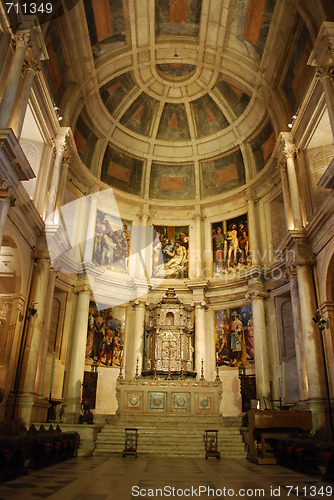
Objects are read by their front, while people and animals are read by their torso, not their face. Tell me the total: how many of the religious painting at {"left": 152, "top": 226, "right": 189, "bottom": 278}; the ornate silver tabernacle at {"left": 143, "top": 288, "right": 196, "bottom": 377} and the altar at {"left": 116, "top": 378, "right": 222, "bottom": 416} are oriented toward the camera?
3

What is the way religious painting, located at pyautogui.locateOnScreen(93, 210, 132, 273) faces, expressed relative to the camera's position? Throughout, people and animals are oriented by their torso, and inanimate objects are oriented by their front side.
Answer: facing the viewer and to the right of the viewer

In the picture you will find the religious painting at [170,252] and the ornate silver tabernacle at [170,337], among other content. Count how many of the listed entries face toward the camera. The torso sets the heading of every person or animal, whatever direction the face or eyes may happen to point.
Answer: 2

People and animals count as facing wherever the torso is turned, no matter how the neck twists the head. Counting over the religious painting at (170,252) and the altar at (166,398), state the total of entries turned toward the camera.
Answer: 2

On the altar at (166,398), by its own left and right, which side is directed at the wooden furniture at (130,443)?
front

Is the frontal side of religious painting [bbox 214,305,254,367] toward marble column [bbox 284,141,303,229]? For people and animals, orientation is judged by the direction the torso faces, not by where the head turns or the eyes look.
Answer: no

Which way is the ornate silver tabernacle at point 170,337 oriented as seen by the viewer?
toward the camera

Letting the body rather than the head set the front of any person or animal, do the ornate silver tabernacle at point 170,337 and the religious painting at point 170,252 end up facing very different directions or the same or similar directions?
same or similar directions

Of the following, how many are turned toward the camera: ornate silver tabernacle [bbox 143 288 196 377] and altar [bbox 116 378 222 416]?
2

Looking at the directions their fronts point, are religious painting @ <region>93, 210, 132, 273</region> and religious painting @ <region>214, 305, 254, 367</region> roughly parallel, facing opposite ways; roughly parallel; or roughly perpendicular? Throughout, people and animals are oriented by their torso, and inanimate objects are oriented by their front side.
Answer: roughly perpendicular

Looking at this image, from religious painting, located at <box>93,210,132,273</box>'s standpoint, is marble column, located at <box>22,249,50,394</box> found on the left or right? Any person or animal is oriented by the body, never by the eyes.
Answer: on its right

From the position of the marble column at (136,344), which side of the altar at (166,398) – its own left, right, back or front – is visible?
back

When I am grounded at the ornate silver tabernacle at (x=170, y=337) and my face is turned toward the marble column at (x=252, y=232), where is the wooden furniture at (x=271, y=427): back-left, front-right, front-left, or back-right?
front-right

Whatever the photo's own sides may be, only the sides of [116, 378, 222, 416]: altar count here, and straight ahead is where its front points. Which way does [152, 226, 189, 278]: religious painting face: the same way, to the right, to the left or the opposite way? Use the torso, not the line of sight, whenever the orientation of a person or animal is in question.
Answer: the same way

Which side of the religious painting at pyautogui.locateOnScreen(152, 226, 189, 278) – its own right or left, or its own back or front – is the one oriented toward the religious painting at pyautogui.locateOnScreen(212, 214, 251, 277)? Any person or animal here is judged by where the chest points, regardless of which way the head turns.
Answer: left

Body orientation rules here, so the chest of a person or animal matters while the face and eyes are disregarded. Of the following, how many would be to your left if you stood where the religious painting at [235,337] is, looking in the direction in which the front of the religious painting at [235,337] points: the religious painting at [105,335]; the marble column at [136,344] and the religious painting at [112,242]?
0

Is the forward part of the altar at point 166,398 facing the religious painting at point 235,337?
no

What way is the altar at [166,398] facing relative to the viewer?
toward the camera
